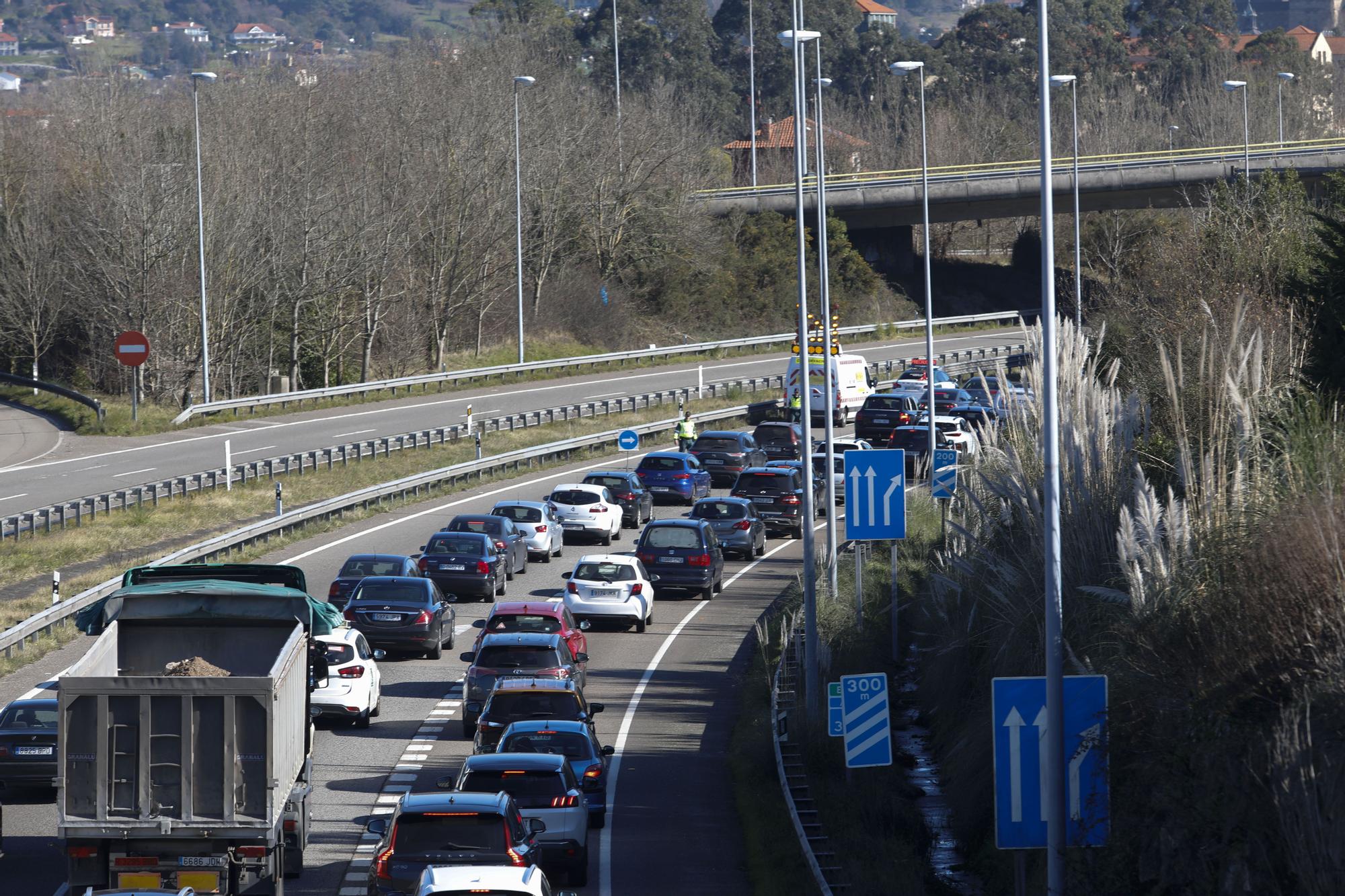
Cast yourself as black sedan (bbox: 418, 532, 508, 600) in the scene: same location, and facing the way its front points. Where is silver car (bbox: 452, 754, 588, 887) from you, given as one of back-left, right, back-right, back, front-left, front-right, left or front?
back

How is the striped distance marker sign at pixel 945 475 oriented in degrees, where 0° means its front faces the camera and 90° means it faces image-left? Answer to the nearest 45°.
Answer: approximately 0°

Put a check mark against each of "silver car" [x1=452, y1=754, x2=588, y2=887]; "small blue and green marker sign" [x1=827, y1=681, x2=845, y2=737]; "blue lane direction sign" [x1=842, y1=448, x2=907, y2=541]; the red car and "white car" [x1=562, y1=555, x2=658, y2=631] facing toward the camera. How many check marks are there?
2

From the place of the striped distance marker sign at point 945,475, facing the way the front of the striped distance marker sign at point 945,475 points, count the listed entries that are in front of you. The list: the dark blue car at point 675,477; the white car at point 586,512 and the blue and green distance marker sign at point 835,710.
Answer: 1

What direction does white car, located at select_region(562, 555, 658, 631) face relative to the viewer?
away from the camera

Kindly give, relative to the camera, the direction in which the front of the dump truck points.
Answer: facing away from the viewer

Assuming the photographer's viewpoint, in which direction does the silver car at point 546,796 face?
facing away from the viewer

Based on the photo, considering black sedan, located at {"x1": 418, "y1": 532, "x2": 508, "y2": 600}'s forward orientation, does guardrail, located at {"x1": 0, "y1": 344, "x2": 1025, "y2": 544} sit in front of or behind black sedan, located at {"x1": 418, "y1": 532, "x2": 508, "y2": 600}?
in front

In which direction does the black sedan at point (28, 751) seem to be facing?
away from the camera

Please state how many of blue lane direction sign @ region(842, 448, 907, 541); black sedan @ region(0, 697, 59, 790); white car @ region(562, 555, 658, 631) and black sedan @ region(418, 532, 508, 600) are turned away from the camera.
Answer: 3

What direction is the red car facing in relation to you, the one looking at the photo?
facing away from the viewer

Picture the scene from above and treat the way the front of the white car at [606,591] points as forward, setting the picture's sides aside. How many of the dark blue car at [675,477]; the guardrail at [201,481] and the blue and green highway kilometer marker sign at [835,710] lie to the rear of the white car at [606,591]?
1
